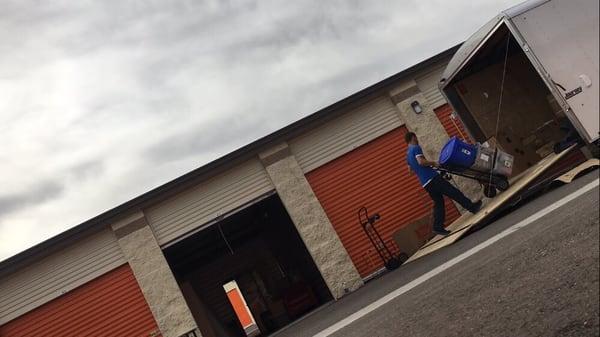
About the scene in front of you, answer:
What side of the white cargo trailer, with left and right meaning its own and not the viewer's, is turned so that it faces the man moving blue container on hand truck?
back

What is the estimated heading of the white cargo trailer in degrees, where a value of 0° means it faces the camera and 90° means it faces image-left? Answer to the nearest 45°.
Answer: approximately 225°

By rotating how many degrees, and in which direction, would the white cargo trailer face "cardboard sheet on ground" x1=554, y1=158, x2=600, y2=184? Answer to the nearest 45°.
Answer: approximately 135° to its right
